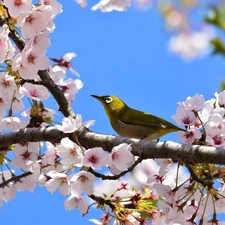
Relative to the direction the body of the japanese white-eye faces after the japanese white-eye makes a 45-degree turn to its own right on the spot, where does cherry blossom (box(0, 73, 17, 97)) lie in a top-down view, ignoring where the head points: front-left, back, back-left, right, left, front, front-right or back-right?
left

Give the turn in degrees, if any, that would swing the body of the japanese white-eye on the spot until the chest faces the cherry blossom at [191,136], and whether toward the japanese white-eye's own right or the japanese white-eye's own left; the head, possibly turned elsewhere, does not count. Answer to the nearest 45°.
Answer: approximately 135° to the japanese white-eye's own left

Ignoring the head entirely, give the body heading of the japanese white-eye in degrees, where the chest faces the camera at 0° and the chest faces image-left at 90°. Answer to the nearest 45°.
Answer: approximately 90°

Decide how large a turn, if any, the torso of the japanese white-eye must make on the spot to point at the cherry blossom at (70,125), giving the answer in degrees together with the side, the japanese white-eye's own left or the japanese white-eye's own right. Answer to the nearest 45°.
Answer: approximately 45° to the japanese white-eye's own left

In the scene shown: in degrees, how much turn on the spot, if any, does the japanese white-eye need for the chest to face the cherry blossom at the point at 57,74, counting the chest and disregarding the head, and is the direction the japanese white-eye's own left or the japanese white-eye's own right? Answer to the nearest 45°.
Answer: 0° — it already faces it

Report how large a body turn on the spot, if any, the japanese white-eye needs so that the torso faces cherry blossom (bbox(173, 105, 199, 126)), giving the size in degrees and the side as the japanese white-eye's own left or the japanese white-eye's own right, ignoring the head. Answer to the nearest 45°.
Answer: approximately 135° to the japanese white-eye's own left

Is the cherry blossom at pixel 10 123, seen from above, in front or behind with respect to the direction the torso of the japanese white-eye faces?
in front

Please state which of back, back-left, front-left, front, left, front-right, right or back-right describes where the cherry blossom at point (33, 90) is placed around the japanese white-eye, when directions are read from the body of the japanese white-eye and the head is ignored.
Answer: front-left
